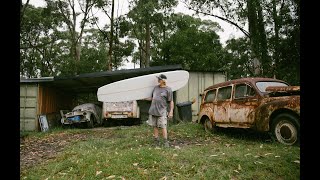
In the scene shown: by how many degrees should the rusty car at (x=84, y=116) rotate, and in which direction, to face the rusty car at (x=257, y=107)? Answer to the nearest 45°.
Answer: approximately 90° to its left

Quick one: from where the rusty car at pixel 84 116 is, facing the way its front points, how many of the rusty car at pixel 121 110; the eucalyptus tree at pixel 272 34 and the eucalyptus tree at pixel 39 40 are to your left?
2

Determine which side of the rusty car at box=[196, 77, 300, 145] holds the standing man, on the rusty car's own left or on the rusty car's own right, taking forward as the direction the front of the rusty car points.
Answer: on the rusty car's own right

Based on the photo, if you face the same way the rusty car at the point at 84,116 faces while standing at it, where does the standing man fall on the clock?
The standing man is roughly at 10 o'clock from the rusty car.

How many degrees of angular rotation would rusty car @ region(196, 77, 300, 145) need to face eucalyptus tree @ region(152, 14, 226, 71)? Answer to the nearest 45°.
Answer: approximately 135° to its left

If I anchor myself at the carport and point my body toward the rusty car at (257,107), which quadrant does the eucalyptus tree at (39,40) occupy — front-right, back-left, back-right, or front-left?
back-left

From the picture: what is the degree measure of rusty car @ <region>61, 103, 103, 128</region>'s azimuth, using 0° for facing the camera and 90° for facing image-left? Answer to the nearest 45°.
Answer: approximately 45°
